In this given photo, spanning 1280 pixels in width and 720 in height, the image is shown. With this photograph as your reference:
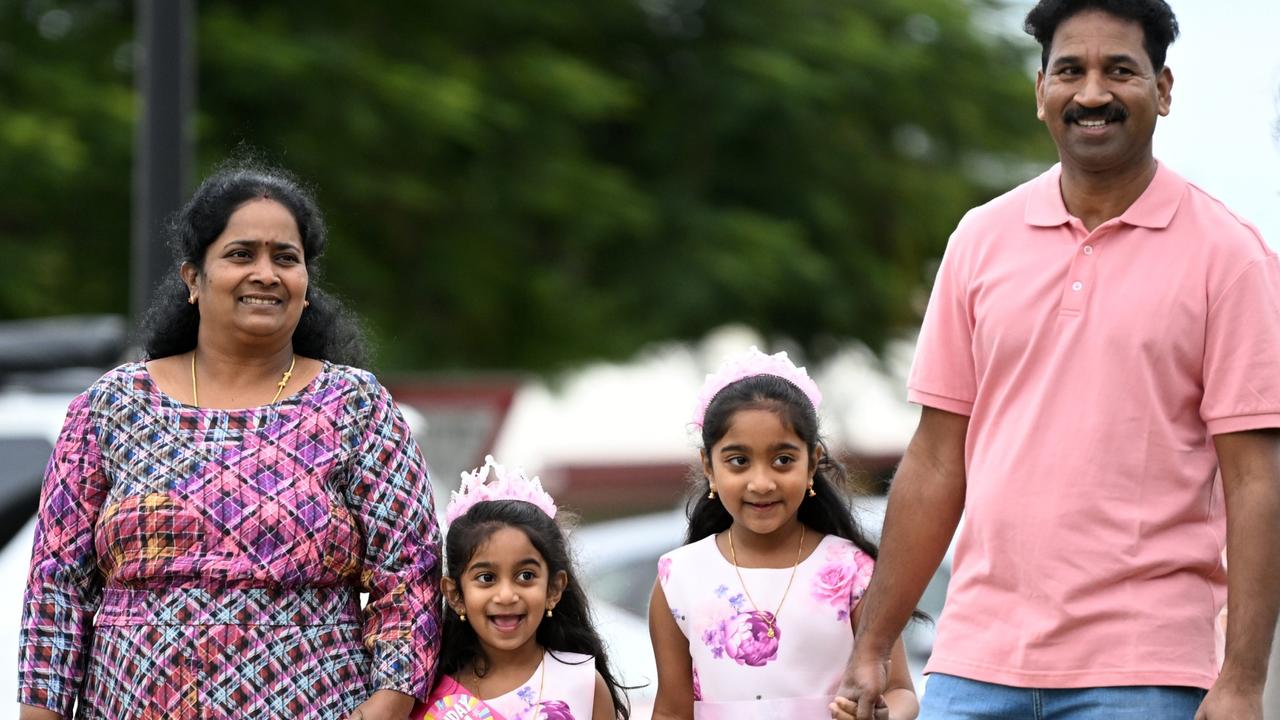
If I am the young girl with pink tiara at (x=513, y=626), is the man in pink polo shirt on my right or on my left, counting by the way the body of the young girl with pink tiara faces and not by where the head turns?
on my left

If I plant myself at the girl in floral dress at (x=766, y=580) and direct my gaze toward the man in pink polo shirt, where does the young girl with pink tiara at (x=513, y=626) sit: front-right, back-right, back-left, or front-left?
back-right

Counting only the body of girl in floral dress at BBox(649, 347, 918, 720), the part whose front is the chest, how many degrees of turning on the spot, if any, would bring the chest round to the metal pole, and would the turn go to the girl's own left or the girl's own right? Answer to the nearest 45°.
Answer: approximately 135° to the girl's own right

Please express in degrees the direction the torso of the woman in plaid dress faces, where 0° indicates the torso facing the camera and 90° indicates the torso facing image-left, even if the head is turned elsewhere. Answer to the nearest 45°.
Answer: approximately 0°

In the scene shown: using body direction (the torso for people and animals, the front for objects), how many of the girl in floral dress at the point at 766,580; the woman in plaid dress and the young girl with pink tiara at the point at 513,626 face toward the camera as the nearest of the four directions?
3

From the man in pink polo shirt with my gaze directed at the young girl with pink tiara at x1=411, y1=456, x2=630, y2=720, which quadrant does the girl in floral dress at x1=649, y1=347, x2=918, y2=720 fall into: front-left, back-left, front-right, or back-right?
front-right

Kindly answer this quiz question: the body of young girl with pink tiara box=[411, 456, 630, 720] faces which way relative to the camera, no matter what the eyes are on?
toward the camera

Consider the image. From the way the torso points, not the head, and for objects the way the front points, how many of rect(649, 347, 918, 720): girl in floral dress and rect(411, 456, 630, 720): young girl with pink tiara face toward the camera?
2

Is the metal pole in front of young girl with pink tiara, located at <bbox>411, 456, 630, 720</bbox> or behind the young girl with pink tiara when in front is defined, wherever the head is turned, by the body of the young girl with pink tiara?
behind

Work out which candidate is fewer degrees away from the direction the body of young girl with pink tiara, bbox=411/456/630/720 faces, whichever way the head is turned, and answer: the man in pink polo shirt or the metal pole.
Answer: the man in pink polo shirt

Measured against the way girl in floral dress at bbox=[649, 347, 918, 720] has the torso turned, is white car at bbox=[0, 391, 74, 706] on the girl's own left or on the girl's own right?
on the girl's own right

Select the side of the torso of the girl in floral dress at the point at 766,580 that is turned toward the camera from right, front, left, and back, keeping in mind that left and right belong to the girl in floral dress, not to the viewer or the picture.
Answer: front

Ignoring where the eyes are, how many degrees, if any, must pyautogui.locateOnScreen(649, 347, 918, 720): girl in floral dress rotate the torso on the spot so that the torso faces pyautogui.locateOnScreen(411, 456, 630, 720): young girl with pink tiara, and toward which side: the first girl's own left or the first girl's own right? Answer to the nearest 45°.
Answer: approximately 90° to the first girl's own right
